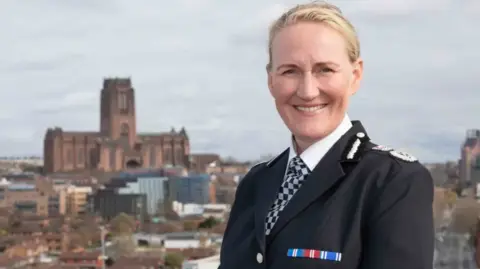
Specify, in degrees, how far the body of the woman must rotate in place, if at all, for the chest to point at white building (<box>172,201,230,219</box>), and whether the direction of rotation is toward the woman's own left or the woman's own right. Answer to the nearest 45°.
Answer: approximately 135° to the woman's own right

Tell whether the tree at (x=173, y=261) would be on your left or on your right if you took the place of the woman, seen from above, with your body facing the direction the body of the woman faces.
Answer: on your right

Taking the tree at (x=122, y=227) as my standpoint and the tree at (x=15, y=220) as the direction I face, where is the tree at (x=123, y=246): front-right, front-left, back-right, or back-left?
back-left

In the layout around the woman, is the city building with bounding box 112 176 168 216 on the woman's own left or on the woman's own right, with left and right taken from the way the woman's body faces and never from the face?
on the woman's own right

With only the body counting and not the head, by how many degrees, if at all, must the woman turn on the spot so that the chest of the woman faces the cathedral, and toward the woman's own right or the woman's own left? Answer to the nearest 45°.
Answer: approximately 135° to the woman's own right

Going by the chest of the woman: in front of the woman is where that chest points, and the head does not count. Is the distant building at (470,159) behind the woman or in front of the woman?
behind

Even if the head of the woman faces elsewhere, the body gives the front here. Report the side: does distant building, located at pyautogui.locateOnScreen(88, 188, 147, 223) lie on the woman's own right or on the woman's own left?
on the woman's own right

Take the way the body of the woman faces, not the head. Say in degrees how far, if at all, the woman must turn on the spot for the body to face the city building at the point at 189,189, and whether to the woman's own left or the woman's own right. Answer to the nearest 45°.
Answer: approximately 135° to the woman's own right

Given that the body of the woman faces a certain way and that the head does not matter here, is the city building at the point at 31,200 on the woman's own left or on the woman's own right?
on the woman's own right

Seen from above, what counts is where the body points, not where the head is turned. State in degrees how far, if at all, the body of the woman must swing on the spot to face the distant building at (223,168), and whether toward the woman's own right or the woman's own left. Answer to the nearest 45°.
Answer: approximately 135° to the woman's own right

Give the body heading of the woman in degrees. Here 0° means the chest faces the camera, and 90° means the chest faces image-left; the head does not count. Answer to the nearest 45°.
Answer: approximately 45°

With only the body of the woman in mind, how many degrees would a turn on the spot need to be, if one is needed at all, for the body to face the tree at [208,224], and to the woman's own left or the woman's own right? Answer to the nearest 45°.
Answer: approximately 135° to the woman's own right

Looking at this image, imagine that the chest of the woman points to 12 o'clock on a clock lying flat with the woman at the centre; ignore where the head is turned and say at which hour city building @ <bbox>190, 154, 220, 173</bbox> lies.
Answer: The city building is roughly at 4 o'clock from the woman.
